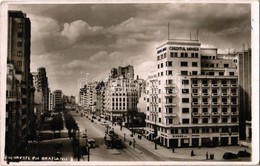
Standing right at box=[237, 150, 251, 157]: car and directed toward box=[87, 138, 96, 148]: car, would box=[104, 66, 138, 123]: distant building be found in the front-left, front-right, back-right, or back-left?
front-right

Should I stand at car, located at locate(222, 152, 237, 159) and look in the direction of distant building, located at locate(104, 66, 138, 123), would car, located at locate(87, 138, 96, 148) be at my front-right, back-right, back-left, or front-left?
front-left

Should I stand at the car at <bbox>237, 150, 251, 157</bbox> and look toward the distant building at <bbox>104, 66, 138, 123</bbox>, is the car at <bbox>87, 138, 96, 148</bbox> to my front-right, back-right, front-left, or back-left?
front-left

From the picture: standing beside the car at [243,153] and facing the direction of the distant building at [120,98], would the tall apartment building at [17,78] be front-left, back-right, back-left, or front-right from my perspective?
front-left

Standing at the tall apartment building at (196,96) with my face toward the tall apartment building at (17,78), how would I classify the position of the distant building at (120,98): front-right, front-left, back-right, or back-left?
front-right
